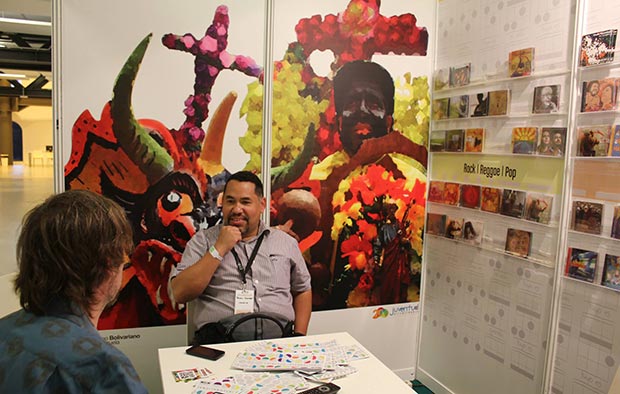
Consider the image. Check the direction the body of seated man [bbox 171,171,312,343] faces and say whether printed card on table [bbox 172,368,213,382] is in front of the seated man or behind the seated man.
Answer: in front

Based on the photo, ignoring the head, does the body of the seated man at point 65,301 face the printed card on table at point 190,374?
yes

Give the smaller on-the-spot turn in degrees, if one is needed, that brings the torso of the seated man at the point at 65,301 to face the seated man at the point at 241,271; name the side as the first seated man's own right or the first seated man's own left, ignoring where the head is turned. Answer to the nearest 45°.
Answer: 0° — they already face them

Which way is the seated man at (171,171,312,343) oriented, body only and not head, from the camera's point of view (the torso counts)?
toward the camera

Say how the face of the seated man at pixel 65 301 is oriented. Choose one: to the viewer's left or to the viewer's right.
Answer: to the viewer's right

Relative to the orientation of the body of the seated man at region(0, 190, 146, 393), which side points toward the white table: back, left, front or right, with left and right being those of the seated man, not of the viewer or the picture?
front

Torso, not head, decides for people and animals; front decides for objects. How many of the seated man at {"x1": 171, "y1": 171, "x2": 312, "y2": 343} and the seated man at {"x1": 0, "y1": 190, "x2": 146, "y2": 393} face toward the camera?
1

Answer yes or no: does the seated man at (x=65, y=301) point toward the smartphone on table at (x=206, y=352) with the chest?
yes

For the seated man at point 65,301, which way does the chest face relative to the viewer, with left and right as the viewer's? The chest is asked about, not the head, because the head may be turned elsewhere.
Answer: facing away from the viewer and to the right of the viewer

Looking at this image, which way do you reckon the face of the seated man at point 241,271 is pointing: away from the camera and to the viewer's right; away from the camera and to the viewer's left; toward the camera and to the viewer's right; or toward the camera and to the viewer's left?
toward the camera and to the viewer's left

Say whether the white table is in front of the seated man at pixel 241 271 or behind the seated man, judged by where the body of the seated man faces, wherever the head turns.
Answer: in front

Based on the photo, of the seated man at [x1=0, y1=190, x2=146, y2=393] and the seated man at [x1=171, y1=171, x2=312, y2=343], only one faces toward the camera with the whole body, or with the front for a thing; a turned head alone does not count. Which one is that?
the seated man at [x1=171, y1=171, x2=312, y2=343]
